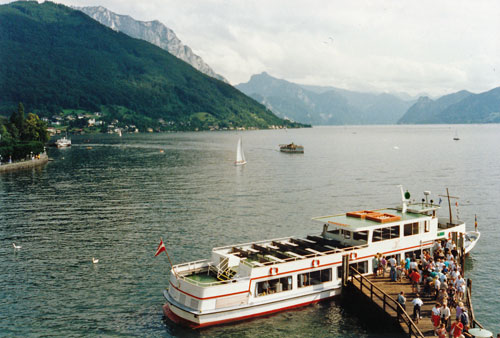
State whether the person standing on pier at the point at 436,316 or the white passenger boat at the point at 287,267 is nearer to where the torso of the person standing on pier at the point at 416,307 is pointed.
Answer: the white passenger boat

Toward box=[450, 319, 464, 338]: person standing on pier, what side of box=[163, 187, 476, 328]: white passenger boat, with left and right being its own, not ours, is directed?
right

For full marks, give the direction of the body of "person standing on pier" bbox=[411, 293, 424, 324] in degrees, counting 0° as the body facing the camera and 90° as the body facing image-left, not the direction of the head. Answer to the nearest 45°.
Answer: approximately 180°

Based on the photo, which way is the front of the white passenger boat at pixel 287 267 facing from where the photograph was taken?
facing away from the viewer and to the right of the viewer

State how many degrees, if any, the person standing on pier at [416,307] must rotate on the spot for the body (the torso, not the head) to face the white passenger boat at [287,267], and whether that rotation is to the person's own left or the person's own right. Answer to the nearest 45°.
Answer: approximately 90° to the person's own left
